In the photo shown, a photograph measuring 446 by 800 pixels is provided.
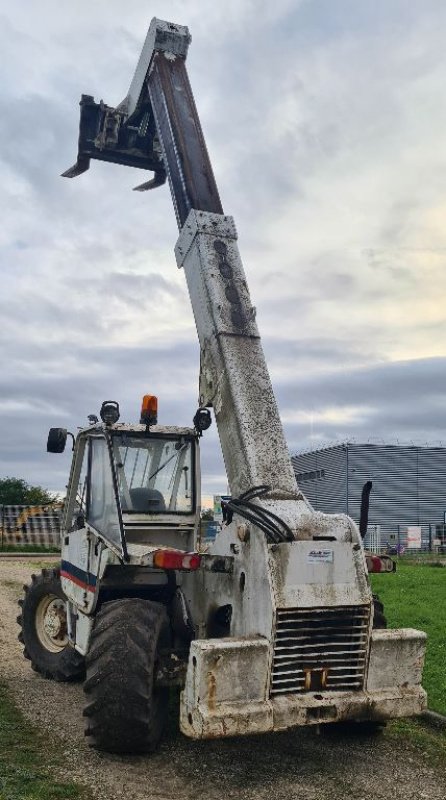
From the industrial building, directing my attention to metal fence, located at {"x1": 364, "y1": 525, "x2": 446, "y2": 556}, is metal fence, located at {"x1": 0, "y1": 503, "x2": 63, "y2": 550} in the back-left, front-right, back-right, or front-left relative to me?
front-right

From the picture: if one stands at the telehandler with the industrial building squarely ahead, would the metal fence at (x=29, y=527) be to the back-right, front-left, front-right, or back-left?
front-left

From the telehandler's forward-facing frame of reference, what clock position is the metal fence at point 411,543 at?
The metal fence is roughly at 2 o'clock from the telehandler.

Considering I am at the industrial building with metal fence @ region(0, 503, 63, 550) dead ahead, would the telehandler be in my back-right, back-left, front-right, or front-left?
front-left

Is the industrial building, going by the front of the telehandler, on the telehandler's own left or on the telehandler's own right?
on the telehandler's own right

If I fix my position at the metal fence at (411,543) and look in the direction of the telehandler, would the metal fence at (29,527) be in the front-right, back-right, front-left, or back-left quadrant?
front-right

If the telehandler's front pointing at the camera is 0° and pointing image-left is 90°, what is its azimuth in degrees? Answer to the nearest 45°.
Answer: approximately 135°
